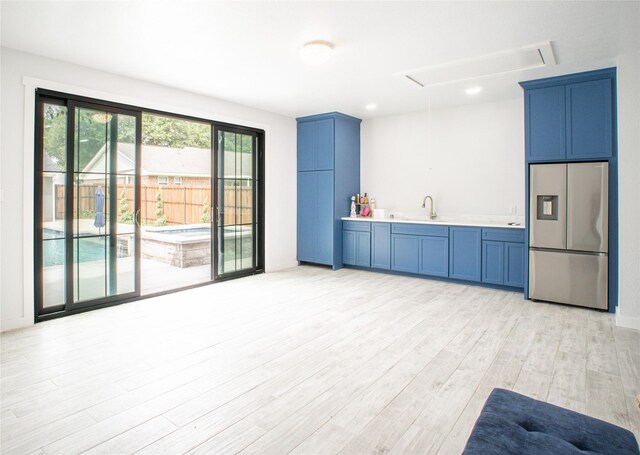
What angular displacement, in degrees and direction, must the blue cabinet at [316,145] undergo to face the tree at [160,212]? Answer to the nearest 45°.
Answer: approximately 90° to its right

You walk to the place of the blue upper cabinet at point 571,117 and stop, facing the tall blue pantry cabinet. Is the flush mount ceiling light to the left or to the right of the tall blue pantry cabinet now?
left

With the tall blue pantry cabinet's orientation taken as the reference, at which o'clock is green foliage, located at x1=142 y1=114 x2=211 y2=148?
The green foliage is roughly at 3 o'clock from the tall blue pantry cabinet.

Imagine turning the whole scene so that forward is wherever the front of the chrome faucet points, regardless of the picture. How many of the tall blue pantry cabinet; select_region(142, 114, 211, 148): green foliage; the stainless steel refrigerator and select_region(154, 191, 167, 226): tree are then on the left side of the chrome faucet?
1

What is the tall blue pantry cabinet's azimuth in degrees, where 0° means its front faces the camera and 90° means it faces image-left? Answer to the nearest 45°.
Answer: approximately 45°

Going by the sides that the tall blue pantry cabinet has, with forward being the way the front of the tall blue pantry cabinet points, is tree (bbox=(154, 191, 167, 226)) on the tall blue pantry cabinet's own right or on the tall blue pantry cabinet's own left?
on the tall blue pantry cabinet's own right

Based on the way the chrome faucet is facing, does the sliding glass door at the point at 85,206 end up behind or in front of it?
in front

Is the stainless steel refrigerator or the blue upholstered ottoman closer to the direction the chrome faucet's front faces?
the blue upholstered ottoman

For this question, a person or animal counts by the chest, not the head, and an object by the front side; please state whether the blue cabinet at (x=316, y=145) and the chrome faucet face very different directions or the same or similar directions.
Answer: same or similar directions

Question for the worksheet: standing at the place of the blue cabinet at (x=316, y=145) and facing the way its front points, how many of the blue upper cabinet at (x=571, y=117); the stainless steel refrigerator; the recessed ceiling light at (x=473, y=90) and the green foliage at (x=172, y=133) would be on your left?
3

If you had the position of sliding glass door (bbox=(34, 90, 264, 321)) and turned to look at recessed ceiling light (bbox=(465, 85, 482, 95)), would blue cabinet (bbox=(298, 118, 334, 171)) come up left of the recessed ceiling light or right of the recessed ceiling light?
left

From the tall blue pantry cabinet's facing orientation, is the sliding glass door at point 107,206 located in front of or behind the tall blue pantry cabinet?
in front

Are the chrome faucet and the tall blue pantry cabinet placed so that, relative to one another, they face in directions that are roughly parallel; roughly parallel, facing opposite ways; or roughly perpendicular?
roughly parallel

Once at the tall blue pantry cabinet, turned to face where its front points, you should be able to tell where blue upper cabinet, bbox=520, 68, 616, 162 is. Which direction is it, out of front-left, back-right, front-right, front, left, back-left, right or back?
left

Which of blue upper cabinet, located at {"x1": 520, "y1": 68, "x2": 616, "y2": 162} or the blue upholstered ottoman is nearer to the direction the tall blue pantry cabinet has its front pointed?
the blue upholstered ottoman

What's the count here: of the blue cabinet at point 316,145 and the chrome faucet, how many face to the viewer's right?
0

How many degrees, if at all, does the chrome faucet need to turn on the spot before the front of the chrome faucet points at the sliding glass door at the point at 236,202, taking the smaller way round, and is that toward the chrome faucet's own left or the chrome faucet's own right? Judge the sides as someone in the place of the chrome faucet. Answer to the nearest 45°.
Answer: approximately 45° to the chrome faucet's own right

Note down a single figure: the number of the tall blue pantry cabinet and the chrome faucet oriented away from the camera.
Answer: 0

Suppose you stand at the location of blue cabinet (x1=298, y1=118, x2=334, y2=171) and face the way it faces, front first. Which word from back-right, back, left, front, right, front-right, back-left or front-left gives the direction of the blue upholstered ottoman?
front-left

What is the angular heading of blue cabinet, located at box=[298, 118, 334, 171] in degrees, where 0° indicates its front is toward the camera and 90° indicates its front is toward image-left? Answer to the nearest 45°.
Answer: approximately 45°
